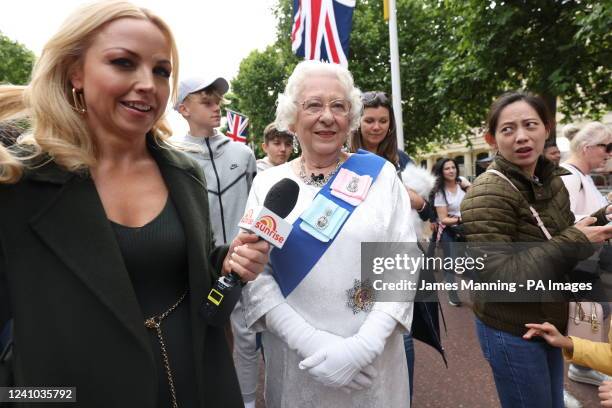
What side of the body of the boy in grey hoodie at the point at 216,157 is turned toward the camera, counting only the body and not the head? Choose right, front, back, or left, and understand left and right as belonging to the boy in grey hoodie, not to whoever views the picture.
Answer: front

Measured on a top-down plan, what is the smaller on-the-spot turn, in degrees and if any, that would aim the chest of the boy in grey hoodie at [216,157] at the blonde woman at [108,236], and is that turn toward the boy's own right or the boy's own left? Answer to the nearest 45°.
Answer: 0° — they already face them

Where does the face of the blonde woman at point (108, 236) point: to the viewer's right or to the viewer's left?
to the viewer's right

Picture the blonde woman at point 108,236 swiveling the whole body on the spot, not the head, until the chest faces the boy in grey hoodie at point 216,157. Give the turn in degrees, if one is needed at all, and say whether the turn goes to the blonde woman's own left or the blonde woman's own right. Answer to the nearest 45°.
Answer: approximately 135° to the blonde woman's own left

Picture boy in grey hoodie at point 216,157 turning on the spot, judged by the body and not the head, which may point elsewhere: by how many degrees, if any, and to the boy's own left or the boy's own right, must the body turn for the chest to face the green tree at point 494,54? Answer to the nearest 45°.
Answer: approximately 135° to the boy's own left

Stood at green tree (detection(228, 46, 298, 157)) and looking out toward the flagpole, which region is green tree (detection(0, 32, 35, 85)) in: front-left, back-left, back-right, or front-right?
back-right
